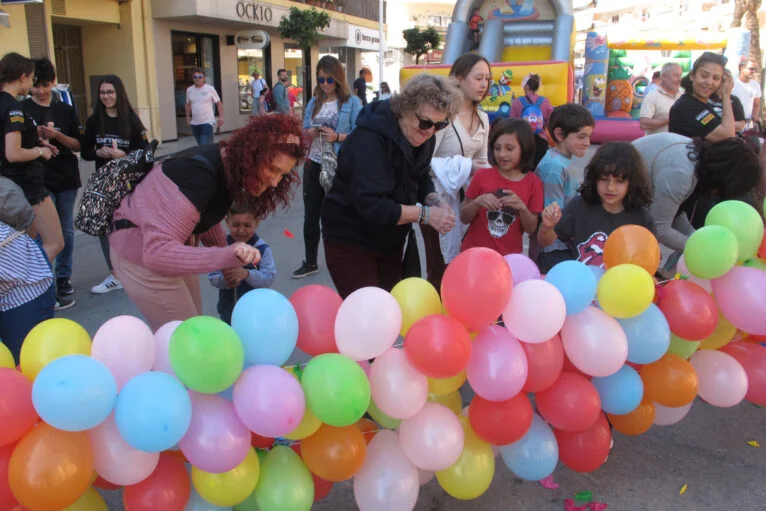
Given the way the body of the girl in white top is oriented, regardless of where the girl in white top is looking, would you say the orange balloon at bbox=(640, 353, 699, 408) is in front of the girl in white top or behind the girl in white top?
in front

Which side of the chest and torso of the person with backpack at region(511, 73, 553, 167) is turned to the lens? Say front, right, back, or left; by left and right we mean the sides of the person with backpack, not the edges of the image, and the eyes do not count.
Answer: back

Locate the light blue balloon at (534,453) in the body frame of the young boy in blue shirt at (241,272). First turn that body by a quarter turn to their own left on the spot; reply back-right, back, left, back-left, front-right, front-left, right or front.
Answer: front-right

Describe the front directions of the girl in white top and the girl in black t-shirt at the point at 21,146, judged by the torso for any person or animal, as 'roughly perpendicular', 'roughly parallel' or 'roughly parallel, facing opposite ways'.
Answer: roughly perpendicular

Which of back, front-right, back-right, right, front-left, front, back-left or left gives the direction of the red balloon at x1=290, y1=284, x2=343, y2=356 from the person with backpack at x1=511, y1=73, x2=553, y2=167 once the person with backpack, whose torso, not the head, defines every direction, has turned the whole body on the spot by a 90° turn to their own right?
right

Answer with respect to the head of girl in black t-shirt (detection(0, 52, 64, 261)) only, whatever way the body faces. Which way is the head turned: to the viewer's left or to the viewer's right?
to the viewer's right

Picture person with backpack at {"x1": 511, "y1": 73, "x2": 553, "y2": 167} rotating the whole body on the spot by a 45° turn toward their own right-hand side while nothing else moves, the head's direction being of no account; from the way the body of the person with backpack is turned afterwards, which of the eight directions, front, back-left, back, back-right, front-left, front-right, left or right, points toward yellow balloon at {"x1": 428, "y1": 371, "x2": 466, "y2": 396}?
back-right

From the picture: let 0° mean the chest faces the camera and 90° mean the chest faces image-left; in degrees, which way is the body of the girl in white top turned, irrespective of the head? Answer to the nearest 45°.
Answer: approximately 315°

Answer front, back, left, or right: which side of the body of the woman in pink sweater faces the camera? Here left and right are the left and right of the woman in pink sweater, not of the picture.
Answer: right

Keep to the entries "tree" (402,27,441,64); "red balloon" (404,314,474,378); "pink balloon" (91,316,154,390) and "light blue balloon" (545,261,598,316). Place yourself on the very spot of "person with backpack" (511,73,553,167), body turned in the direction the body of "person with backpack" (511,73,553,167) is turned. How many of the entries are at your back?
3

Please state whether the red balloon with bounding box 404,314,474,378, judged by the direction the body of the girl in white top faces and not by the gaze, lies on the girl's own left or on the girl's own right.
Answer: on the girl's own right

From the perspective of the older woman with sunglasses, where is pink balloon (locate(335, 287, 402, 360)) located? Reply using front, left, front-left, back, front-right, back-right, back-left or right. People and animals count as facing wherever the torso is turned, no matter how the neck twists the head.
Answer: front-right

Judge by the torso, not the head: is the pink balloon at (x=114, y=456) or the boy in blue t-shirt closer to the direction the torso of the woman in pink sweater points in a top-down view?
the boy in blue t-shirt
